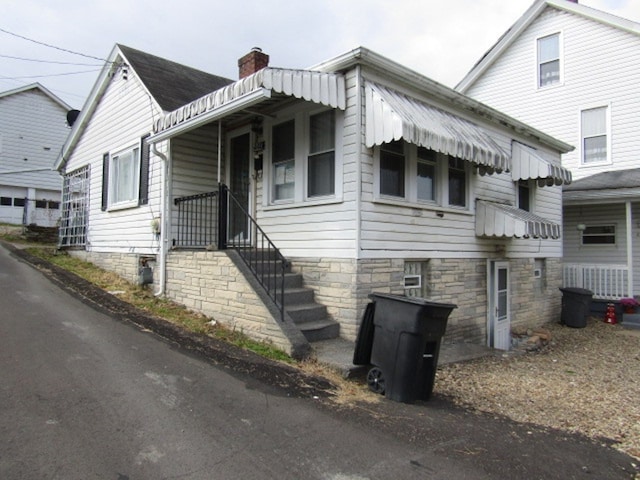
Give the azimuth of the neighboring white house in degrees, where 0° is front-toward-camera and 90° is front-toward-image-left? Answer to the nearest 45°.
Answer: approximately 45°

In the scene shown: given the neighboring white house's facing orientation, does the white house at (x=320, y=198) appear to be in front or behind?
in front

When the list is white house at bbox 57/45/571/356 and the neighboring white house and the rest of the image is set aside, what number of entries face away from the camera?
0

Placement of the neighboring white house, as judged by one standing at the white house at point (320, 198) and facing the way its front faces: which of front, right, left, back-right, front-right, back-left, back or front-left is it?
back

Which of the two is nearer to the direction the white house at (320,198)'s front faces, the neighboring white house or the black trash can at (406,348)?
the black trash can
